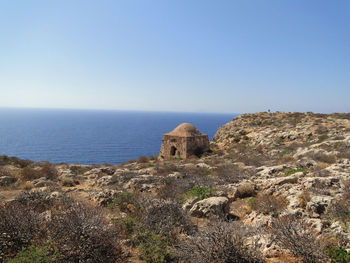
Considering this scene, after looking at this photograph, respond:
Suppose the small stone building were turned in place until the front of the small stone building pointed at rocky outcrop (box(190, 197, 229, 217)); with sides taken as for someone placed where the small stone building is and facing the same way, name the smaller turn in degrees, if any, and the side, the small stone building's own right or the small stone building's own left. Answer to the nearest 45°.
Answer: approximately 45° to the small stone building's own left

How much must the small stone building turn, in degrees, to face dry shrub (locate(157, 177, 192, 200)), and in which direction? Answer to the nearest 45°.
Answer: approximately 45° to its left

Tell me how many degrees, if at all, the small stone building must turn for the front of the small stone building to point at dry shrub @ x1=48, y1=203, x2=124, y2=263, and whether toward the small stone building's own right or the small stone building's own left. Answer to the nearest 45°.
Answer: approximately 45° to the small stone building's own left

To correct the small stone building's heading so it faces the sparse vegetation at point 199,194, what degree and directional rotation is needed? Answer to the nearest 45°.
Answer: approximately 45° to its left

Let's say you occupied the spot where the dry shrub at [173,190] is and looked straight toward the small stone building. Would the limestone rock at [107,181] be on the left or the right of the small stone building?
left

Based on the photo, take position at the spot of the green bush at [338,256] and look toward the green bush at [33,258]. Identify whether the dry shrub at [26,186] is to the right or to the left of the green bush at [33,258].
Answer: right

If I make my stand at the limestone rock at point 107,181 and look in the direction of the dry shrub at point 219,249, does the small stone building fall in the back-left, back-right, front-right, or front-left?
back-left

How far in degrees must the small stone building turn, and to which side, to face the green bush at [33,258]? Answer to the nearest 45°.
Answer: approximately 45° to its left

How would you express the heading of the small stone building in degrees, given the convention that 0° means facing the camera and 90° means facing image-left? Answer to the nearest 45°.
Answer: approximately 45°

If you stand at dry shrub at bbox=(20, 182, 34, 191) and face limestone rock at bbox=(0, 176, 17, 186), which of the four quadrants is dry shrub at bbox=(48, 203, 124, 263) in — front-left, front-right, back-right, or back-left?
back-left

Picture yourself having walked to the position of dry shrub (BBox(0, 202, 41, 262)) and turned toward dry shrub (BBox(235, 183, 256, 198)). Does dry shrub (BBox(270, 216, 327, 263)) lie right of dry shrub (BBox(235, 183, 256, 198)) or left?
right
